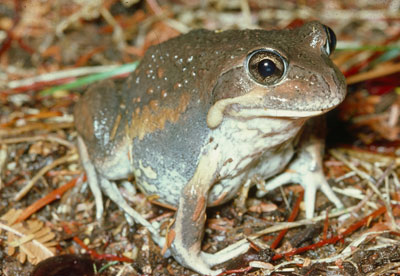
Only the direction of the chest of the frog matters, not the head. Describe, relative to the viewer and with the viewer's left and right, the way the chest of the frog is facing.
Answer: facing the viewer and to the right of the viewer

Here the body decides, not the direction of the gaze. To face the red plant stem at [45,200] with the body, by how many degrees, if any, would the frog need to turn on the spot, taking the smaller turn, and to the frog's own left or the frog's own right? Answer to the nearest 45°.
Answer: approximately 135° to the frog's own right
